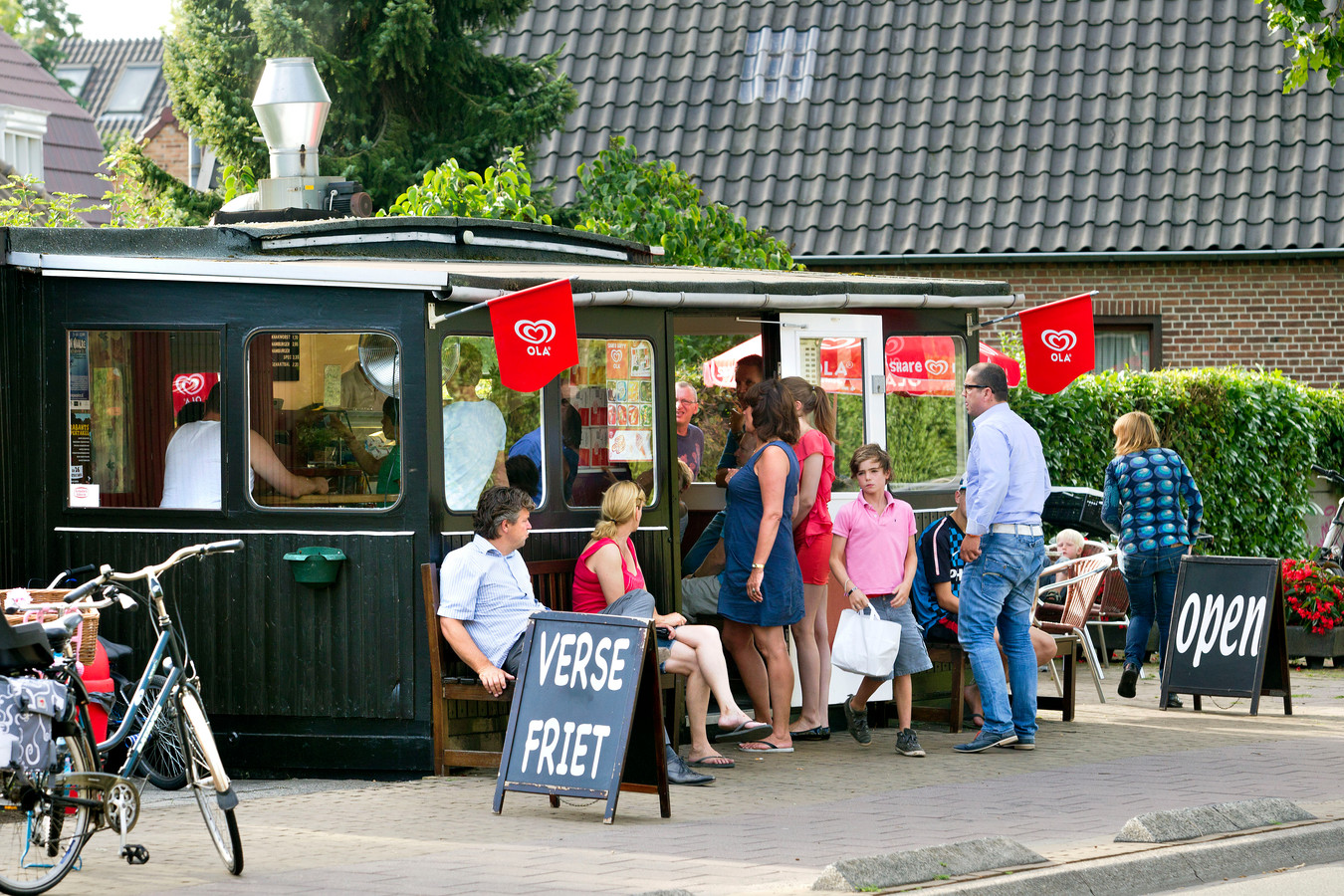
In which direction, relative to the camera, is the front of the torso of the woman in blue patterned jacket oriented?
away from the camera

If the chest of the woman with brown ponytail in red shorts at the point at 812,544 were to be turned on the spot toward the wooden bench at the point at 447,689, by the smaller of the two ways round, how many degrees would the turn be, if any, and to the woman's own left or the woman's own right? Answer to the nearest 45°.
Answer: approximately 45° to the woman's own left

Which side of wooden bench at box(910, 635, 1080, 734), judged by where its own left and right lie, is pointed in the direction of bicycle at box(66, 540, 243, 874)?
right

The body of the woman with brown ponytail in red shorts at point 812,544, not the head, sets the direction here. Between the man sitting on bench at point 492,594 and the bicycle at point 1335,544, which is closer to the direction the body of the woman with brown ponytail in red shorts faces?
the man sitting on bench

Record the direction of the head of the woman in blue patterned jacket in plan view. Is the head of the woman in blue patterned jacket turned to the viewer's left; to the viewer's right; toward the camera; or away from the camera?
away from the camera

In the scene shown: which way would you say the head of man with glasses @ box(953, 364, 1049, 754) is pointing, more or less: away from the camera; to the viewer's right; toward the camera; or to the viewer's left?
to the viewer's left

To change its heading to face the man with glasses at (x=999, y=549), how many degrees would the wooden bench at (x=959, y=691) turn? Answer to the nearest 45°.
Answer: approximately 45° to its right

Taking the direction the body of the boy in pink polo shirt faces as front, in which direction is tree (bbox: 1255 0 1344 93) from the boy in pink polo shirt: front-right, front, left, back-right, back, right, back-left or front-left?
back-left

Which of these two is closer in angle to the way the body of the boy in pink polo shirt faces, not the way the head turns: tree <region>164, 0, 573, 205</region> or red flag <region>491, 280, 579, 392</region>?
the red flag

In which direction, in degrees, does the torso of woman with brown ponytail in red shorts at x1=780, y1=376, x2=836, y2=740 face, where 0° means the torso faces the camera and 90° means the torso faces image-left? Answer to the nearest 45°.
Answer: approximately 90°
